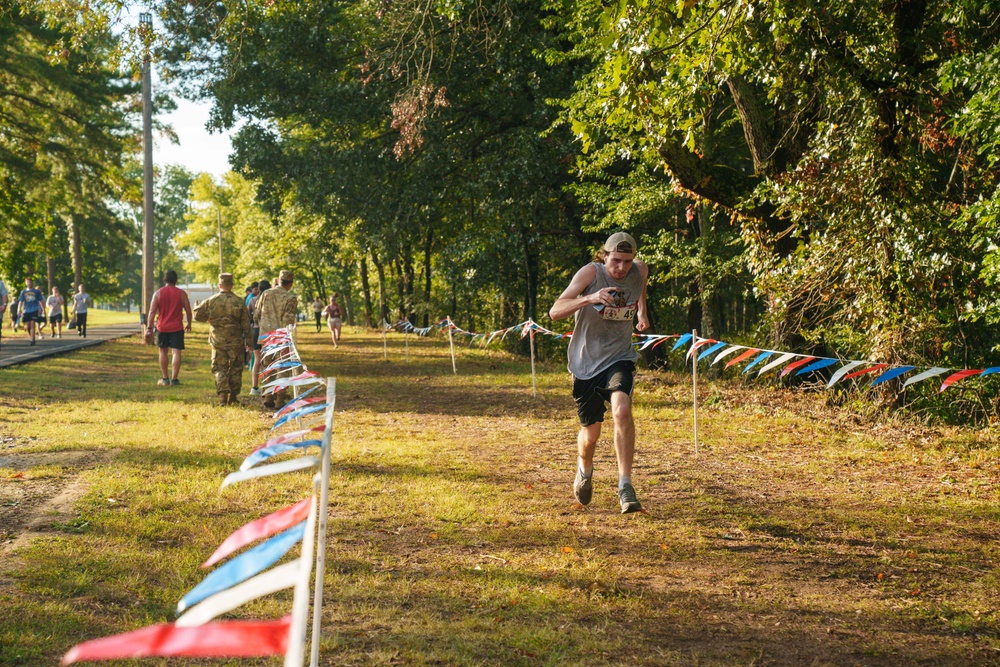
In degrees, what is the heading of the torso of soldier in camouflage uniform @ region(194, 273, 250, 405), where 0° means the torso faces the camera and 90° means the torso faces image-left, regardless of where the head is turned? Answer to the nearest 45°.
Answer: approximately 180°

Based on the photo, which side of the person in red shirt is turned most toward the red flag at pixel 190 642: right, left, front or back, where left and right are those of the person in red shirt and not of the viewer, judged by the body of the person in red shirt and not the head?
back

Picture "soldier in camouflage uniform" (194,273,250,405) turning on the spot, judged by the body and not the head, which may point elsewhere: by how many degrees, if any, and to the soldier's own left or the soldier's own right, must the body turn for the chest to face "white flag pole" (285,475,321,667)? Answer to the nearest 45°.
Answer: approximately 180°

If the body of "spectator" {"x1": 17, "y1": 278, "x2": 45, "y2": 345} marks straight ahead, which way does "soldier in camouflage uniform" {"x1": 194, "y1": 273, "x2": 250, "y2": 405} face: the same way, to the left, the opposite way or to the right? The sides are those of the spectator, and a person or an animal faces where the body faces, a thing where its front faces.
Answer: the opposite way

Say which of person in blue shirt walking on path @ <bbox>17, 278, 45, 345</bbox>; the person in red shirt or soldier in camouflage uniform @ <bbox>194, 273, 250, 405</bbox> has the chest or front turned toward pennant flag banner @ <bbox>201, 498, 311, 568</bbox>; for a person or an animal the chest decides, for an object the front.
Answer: the person in blue shirt walking on path

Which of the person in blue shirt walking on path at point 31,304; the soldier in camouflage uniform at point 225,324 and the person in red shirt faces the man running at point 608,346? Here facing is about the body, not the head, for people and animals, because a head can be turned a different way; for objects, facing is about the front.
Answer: the person in blue shirt walking on path

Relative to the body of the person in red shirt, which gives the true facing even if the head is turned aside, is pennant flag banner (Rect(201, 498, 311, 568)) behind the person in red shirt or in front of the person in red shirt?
behind

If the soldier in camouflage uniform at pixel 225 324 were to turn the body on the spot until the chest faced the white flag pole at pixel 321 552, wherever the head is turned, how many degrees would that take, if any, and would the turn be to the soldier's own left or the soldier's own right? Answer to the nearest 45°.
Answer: approximately 180°

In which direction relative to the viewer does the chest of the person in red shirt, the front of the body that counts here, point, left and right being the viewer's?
facing away from the viewer

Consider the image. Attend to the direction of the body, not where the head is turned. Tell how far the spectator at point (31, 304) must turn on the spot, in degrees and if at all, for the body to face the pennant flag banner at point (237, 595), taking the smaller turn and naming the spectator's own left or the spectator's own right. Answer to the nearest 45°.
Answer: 0° — they already face it

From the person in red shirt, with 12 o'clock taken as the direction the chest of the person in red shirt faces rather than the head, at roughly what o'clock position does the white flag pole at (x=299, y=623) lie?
The white flag pole is roughly at 6 o'clock from the person in red shirt.

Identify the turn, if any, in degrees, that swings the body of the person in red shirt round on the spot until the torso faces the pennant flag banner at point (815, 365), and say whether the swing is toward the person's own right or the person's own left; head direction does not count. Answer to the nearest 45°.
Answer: approximately 135° to the person's own right
